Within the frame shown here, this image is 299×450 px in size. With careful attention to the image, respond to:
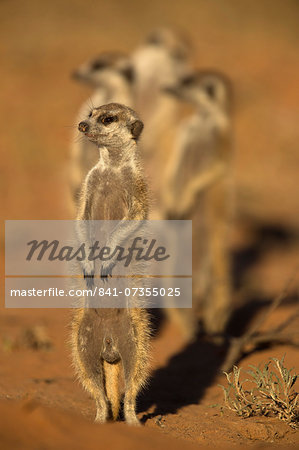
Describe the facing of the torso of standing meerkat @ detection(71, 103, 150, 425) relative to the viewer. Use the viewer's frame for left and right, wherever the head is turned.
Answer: facing the viewer

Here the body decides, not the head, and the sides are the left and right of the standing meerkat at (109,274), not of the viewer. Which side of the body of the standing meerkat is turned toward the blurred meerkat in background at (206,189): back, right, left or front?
back

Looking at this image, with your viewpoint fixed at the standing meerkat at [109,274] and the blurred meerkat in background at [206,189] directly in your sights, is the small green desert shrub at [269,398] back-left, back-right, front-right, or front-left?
front-right

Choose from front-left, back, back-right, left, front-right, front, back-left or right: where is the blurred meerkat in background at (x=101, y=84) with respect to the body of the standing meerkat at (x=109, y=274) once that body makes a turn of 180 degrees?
front

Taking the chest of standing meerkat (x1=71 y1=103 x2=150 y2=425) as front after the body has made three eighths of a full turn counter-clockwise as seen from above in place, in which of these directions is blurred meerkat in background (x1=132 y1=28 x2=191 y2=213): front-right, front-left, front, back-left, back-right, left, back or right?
front-left

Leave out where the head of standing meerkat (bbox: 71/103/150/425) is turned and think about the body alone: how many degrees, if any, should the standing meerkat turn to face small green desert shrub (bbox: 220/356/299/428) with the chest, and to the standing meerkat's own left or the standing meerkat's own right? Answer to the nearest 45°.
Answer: approximately 90° to the standing meerkat's own left
